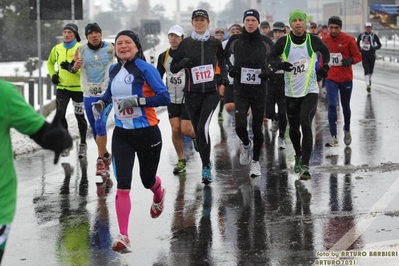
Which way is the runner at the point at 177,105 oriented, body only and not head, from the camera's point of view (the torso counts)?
toward the camera

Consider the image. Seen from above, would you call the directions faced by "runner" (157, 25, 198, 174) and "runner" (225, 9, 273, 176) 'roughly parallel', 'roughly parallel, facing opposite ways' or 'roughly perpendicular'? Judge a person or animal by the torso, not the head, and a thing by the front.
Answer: roughly parallel

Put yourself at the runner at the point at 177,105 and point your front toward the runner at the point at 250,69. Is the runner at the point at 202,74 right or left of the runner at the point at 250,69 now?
right

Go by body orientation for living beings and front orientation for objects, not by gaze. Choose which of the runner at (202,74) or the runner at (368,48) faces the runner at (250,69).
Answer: the runner at (368,48)

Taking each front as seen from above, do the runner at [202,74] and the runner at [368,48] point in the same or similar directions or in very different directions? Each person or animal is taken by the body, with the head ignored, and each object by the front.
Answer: same or similar directions

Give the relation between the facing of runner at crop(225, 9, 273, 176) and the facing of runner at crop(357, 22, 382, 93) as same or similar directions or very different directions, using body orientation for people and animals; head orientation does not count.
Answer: same or similar directions

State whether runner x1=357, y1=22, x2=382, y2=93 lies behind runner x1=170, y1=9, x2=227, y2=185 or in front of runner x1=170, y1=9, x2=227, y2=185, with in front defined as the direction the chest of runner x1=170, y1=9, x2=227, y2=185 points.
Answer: behind

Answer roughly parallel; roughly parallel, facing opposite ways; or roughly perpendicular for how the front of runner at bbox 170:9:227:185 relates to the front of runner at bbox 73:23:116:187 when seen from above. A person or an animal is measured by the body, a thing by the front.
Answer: roughly parallel

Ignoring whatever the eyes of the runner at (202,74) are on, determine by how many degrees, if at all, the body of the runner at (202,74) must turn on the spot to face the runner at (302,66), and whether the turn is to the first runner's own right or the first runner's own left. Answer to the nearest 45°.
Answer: approximately 90° to the first runner's own left

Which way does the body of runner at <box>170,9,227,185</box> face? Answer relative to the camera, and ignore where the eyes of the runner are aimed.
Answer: toward the camera

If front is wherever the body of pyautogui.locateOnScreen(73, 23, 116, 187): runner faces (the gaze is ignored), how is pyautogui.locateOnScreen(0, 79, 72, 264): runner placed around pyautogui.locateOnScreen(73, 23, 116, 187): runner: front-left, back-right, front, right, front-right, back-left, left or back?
front

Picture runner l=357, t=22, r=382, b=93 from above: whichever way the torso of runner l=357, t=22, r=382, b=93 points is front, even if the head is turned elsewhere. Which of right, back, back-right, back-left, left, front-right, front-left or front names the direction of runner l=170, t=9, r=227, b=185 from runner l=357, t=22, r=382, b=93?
front

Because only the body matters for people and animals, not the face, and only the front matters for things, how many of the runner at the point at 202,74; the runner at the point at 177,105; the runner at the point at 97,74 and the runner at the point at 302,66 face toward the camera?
4

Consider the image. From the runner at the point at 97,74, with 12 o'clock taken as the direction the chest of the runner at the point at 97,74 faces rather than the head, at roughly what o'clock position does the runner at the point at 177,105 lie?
the runner at the point at 177,105 is roughly at 9 o'clock from the runner at the point at 97,74.

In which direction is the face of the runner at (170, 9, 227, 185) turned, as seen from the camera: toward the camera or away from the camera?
toward the camera
